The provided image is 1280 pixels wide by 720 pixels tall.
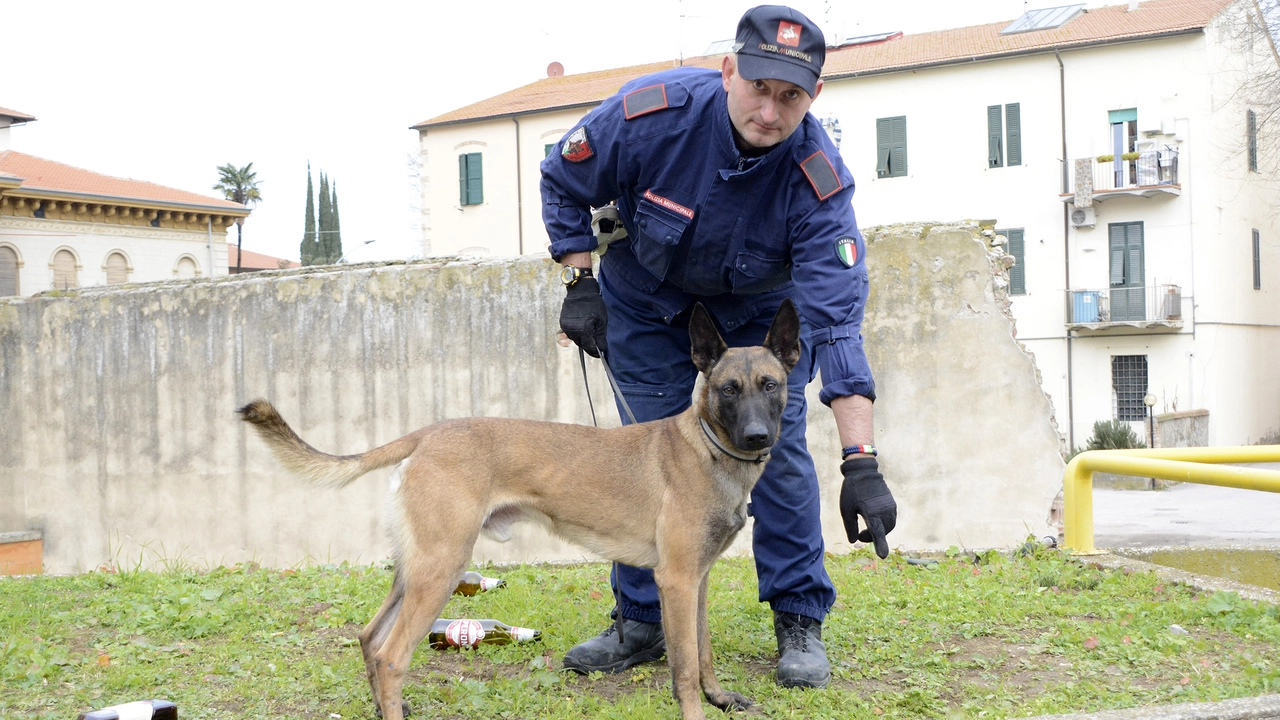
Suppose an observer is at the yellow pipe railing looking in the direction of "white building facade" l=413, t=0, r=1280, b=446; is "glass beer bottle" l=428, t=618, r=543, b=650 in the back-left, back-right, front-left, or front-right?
back-left

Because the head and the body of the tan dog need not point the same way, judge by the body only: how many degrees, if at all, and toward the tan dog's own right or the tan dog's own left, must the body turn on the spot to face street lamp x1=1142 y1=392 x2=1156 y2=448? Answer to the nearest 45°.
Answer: approximately 45° to the tan dog's own left

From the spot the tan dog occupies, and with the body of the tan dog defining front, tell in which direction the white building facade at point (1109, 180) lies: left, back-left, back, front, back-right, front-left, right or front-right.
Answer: front-left

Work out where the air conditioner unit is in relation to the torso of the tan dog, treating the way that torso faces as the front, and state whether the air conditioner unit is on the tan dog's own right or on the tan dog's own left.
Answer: on the tan dog's own left

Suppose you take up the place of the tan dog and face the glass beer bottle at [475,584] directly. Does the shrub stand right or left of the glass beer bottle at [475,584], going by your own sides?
right

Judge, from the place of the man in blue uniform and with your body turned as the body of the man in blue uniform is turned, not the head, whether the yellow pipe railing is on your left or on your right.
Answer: on your left

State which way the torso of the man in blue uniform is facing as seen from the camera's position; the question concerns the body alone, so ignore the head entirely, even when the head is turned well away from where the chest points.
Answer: toward the camera

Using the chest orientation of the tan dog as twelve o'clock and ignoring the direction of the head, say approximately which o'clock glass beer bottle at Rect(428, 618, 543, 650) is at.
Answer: The glass beer bottle is roughly at 8 o'clock from the tan dog.

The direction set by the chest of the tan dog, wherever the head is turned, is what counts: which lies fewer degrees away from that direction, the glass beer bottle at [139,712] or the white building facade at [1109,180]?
the white building facade

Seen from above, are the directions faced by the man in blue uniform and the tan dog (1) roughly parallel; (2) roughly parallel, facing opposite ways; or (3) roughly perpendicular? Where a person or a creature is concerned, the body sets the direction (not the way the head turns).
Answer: roughly perpendicular

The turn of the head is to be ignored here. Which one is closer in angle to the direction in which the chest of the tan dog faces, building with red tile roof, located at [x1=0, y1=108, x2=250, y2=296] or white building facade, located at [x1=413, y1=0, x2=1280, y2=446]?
the white building facade

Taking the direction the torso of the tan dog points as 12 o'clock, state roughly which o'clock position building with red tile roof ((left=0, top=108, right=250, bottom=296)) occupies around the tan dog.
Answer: The building with red tile roof is roughly at 8 o'clock from the tan dog.

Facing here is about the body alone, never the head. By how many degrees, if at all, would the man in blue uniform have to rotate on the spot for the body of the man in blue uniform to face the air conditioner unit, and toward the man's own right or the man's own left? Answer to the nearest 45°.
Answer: approximately 135° to the man's own left

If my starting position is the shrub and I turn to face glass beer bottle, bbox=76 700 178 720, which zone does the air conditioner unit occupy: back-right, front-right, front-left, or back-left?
back-right

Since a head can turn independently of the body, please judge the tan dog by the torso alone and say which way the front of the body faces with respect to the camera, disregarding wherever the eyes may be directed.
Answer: to the viewer's right

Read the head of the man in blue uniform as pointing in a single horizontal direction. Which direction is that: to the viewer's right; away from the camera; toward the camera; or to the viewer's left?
toward the camera

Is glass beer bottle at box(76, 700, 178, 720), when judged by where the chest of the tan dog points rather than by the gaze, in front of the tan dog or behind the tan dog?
behind
